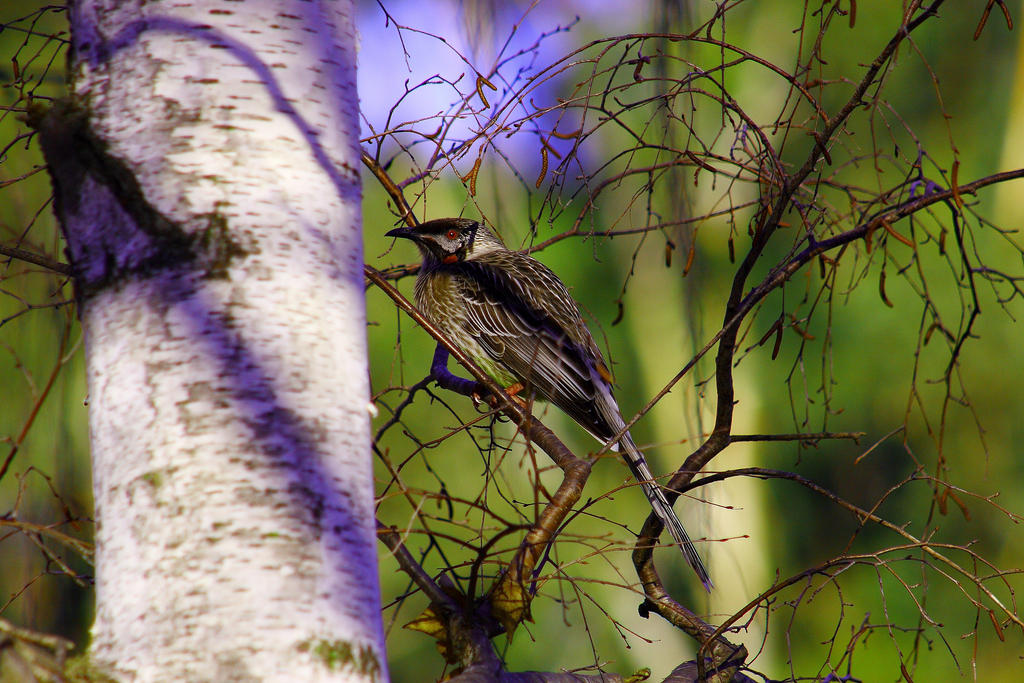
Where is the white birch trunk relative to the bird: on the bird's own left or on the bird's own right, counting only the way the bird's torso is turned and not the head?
on the bird's own left

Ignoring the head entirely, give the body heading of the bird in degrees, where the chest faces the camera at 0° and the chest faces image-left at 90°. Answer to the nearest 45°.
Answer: approximately 90°
